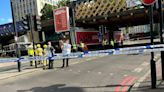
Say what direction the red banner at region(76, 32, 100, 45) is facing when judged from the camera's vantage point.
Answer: facing the viewer
